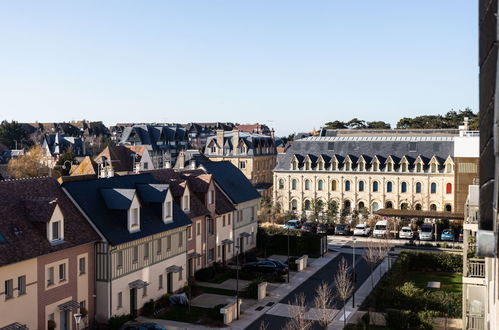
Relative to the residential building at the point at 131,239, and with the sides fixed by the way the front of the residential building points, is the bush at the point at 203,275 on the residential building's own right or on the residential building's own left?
on the residential building's own left

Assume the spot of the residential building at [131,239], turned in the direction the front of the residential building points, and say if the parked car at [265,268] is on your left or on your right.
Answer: on your left

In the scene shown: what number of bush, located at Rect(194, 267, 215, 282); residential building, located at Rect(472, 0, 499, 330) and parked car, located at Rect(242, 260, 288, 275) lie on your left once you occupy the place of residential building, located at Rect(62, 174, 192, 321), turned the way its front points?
2

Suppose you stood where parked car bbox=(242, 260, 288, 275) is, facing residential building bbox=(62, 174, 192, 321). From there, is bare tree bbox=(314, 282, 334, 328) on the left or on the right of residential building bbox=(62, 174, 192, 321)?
left

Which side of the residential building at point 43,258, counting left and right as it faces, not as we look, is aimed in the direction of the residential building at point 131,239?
left

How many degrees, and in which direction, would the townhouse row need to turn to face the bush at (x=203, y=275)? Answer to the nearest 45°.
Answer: approximately 90° to its left

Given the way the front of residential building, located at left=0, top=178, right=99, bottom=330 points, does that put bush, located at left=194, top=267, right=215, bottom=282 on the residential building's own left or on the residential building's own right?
on the residential building's own left

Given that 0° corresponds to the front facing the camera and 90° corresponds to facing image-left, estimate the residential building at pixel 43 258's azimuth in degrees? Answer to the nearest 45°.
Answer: approximately 315°
